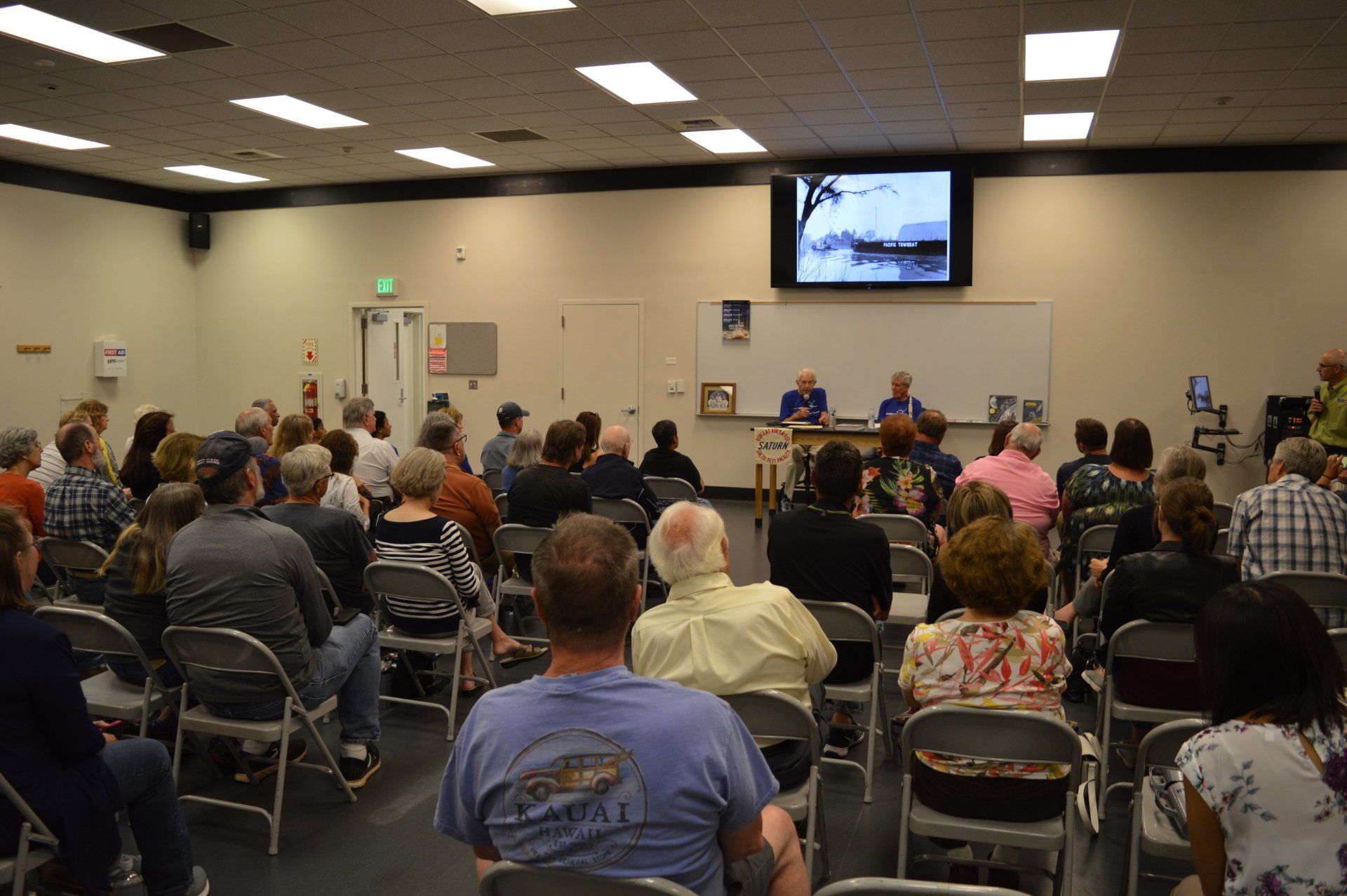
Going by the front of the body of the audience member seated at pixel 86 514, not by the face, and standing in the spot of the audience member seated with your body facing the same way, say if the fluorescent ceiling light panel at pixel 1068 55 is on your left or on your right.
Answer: on your right

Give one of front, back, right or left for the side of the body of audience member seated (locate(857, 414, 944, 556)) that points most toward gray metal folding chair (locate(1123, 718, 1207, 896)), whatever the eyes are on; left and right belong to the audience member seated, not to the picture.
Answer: back

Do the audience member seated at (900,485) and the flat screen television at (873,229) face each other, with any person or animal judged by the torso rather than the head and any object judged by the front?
yes

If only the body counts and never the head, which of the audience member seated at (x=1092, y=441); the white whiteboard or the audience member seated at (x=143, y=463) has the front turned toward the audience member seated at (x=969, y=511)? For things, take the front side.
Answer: the white whiteboard

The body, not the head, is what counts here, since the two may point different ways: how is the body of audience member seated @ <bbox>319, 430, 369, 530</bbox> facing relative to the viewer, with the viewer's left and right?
facing away from the viewer and to the right of the viewer

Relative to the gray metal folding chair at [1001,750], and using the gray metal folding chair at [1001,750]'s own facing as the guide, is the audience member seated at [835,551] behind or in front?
in front

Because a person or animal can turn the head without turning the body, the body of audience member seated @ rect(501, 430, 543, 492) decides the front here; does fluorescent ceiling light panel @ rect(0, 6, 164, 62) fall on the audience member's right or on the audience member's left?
on the audience member's left

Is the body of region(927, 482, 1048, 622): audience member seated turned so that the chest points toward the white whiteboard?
yes

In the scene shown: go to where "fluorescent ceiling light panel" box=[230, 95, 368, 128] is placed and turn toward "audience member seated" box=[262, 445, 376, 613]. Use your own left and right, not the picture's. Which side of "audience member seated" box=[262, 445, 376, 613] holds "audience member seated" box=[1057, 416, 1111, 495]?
left

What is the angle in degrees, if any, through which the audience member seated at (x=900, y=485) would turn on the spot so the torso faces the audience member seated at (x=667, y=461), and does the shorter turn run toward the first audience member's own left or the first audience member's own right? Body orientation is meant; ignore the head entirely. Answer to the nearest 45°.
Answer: approximately 45° to the first audience member's own left

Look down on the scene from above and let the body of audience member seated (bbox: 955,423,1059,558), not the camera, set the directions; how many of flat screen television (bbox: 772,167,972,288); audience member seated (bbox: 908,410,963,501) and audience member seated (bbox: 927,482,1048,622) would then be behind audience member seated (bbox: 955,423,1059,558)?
1

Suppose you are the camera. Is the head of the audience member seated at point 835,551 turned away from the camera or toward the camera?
away from the camera

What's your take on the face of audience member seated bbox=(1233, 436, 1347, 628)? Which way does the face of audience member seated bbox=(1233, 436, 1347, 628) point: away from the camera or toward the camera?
away from the camera

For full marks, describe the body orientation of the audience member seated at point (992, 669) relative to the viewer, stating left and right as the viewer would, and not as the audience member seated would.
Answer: facing away from the viewer

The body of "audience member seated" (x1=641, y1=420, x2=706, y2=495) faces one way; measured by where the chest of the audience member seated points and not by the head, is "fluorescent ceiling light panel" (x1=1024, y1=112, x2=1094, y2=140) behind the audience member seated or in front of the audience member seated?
in front

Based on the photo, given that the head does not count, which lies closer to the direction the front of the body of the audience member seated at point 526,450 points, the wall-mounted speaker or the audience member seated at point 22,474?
the wall-mounted speaker

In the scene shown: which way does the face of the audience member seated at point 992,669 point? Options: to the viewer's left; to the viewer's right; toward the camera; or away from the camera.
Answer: away from the camera
